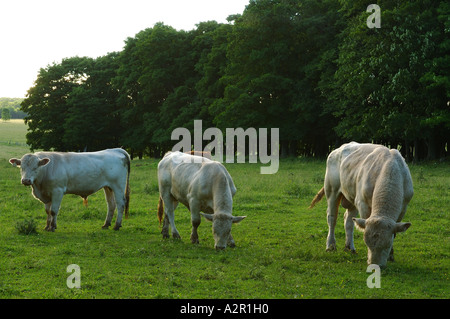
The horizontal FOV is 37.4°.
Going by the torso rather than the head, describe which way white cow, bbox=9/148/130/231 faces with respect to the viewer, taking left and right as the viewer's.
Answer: facing to the left of the viewer

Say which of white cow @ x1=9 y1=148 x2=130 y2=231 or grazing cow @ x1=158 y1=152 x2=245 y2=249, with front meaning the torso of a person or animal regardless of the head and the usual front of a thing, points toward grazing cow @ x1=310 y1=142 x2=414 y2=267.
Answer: grazing cow @ x1=158 y1=152 x2=245 y2=249

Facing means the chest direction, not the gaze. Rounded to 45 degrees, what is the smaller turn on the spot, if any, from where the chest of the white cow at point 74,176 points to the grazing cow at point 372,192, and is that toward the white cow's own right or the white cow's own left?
approximately 135° to the white cow's own left

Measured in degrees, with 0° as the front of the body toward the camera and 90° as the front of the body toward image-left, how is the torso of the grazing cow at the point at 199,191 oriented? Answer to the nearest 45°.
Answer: approximately 315°

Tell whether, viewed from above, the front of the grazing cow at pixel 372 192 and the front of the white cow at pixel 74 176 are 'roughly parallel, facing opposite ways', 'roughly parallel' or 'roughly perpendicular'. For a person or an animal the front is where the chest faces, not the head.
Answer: roughly perpendicular

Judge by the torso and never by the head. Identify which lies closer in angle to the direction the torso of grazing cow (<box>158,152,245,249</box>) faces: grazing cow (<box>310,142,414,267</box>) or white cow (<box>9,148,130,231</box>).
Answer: the grazing cow

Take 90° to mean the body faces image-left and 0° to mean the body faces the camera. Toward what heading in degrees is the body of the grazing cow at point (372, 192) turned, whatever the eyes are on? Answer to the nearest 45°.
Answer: approximately 315°

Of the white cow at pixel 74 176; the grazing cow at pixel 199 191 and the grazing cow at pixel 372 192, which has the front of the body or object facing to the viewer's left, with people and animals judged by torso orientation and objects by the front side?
the white cow

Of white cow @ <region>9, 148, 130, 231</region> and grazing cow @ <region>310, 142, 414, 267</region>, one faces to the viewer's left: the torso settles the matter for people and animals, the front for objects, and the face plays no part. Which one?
the white cow
